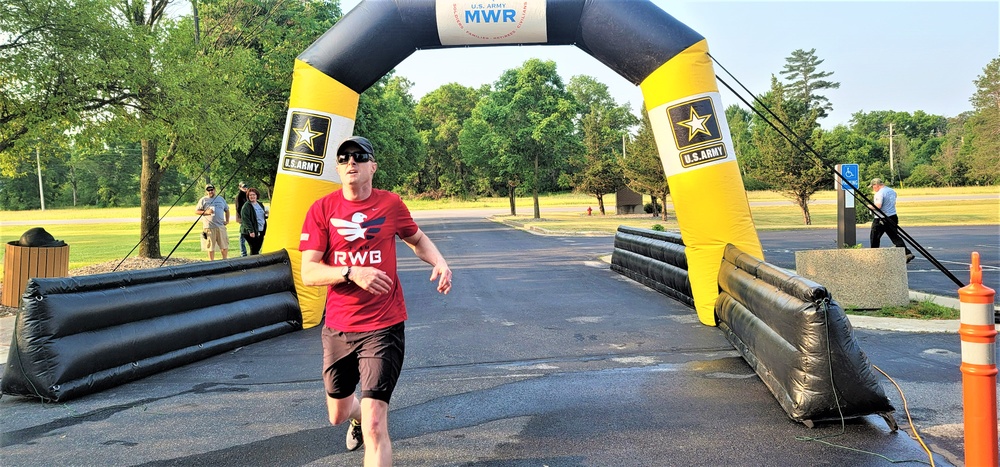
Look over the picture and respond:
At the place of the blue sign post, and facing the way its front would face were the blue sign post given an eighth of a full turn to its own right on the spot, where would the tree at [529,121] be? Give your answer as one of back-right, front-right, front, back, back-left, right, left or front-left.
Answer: right

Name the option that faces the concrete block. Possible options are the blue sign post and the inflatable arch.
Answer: the blue sign post

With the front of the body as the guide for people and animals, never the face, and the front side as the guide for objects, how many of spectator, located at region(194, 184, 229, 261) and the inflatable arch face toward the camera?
2

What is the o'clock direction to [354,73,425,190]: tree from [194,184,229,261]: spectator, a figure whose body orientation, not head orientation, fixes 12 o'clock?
The tree is roughly at 7 o'clock from the spectator.

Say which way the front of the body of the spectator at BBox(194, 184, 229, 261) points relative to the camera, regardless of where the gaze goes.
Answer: toward the camera

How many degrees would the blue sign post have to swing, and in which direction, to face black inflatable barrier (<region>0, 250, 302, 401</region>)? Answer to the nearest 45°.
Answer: approximately 45° to its right

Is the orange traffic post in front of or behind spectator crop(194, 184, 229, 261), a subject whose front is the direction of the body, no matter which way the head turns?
in front

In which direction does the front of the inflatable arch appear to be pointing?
toward the camera

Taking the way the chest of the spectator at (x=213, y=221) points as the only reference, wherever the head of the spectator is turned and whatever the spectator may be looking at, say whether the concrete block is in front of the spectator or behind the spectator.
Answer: in front

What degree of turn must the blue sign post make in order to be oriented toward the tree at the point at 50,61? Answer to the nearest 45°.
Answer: approximately 45° to its right

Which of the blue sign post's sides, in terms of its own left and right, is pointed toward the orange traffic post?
front

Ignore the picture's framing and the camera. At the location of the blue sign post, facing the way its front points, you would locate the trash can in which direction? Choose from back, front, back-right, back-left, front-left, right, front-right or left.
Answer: front-right

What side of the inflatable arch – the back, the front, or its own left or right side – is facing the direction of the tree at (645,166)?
back

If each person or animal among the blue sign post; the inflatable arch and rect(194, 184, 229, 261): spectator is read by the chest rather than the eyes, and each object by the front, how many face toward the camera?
3

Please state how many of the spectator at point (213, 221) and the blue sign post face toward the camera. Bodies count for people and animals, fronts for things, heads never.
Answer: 2

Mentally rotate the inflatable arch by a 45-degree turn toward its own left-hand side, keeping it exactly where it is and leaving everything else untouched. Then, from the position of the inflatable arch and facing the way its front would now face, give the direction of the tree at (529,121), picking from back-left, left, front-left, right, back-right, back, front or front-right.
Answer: back-left
